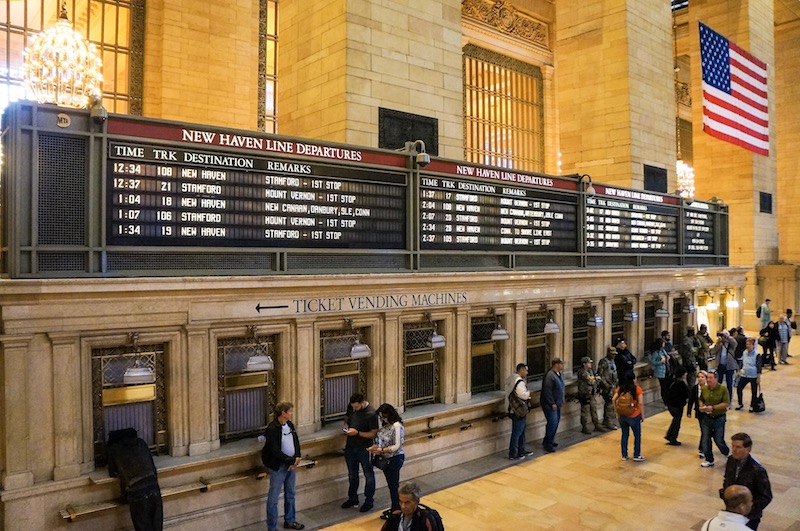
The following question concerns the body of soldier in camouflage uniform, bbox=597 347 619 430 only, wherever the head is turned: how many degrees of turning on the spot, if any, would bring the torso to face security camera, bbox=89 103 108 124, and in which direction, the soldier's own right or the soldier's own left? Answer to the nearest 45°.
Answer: approximately 90° to the soldier's own right

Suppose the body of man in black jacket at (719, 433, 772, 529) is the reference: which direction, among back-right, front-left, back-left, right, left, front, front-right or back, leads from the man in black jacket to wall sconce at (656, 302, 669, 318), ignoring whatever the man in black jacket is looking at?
back-right

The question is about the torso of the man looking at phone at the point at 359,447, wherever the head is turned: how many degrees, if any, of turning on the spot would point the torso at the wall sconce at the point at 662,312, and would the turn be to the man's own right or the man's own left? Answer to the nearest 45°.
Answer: approximately 180°

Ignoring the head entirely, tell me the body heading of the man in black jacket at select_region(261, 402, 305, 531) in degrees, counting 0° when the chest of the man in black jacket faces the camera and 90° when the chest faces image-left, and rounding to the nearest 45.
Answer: approximately 315°

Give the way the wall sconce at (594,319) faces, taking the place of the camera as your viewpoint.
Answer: facing the viewer and to the right of the viewer

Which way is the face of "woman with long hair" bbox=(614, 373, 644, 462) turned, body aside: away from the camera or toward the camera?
away from the camera

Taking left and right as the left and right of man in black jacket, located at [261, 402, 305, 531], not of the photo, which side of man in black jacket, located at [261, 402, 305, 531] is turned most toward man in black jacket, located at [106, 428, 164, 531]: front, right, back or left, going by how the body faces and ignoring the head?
right

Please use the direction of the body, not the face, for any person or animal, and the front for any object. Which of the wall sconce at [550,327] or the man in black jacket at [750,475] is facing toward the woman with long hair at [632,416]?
the wall sconce

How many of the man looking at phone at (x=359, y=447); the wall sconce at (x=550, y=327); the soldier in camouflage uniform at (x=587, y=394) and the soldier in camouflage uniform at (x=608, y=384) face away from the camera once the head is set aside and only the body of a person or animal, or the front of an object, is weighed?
0

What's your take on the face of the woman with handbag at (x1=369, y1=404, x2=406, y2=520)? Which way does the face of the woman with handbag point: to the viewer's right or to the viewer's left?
to the viewer's left

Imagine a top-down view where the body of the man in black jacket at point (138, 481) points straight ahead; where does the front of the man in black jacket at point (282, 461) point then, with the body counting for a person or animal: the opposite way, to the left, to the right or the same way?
the opposite way

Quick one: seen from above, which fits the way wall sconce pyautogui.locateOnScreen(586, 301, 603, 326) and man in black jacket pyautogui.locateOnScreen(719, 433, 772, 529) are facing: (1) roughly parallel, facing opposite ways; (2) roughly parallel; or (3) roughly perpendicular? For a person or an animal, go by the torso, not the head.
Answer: roughly perpendicular

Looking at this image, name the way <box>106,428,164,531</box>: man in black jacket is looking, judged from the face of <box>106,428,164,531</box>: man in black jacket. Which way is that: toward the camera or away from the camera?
away from the camera
